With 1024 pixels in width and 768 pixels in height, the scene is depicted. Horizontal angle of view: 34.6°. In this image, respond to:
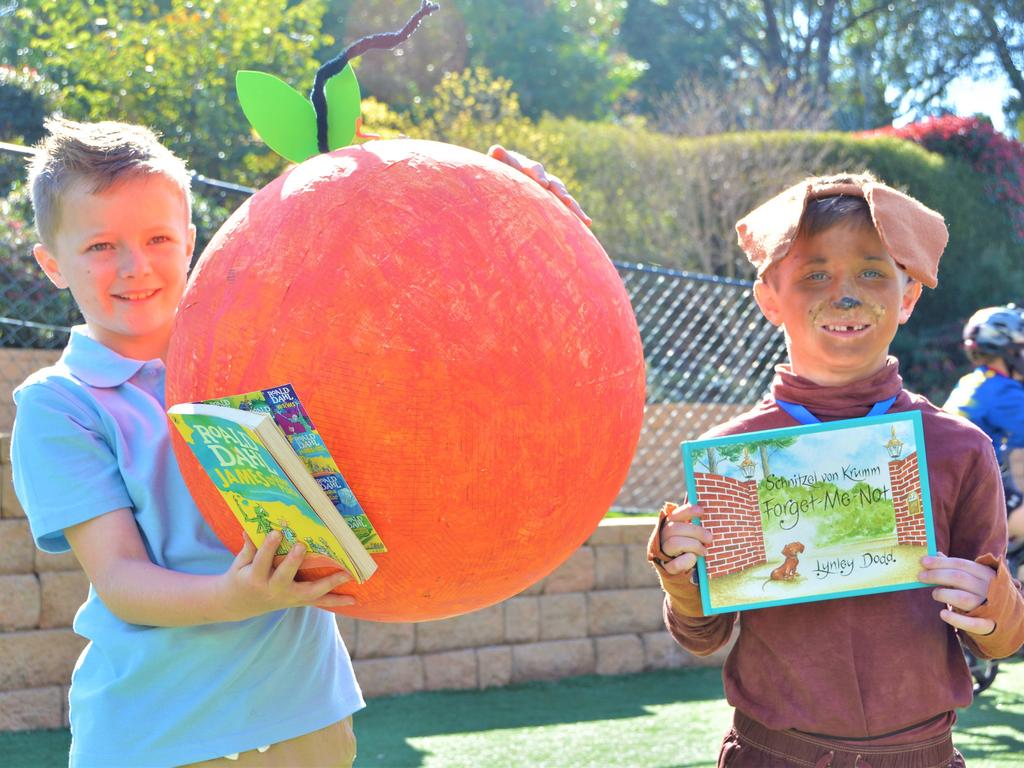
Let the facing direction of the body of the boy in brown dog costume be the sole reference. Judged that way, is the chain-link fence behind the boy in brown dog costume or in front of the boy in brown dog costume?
behind

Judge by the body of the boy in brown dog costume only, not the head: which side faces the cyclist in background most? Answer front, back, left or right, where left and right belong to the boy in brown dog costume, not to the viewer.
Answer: back

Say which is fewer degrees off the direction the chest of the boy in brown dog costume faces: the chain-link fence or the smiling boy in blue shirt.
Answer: the smiling boy in blue shirt

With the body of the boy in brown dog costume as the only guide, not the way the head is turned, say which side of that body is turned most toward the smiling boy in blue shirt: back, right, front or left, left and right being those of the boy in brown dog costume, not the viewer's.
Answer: right

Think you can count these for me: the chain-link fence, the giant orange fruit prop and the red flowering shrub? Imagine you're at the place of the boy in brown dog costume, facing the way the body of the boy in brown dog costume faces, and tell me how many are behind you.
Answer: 2

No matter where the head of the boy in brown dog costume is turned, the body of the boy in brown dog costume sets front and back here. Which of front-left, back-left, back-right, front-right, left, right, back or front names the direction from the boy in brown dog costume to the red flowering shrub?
back

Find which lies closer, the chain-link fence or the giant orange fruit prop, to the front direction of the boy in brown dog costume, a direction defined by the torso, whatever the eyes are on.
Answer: the giant orange fruit prop

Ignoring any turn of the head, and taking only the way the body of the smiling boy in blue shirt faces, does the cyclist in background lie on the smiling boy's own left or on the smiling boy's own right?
on the smiling boy's own left

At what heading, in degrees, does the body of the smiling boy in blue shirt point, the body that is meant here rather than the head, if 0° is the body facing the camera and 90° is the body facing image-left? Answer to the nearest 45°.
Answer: approximately 315°
